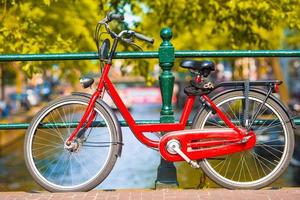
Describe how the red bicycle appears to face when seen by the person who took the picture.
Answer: facing to the left of the viewer
